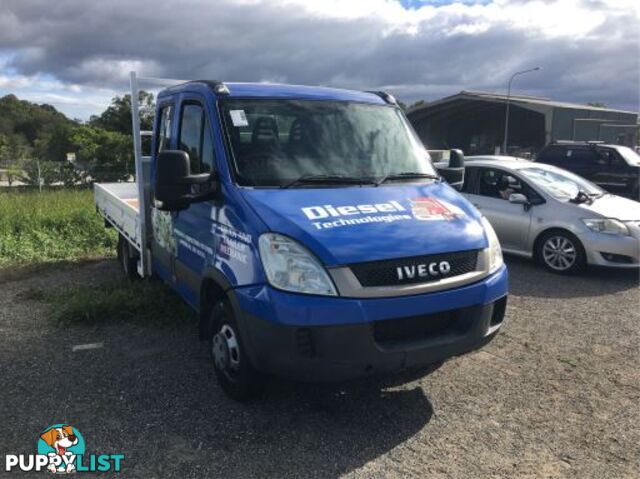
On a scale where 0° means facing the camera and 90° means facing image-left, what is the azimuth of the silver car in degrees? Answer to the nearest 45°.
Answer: approximately 315°

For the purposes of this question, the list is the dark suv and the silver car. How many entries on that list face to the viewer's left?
0

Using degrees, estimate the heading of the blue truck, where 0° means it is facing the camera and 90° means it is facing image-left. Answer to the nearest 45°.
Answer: approximately 315°

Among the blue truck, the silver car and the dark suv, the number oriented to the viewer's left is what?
0

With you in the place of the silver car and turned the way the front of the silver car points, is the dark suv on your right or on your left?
on your left

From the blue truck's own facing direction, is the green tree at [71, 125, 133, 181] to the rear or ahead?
to the rear

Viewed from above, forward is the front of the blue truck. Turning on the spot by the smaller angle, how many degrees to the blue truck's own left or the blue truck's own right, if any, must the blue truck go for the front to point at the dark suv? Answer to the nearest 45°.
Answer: approximately 90° to the blue truck's own left

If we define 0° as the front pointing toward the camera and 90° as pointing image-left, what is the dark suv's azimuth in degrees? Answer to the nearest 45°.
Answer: approximately 315°

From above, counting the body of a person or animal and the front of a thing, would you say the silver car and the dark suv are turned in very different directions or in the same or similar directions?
same or similar directions

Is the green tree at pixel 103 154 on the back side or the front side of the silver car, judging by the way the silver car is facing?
on the back side

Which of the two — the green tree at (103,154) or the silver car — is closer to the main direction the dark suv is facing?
the silver car

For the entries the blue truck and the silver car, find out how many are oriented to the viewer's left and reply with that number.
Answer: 0

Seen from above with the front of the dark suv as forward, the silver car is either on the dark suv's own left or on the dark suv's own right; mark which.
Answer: on the dark suv's own right

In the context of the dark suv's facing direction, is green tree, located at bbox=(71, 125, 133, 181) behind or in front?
behind
